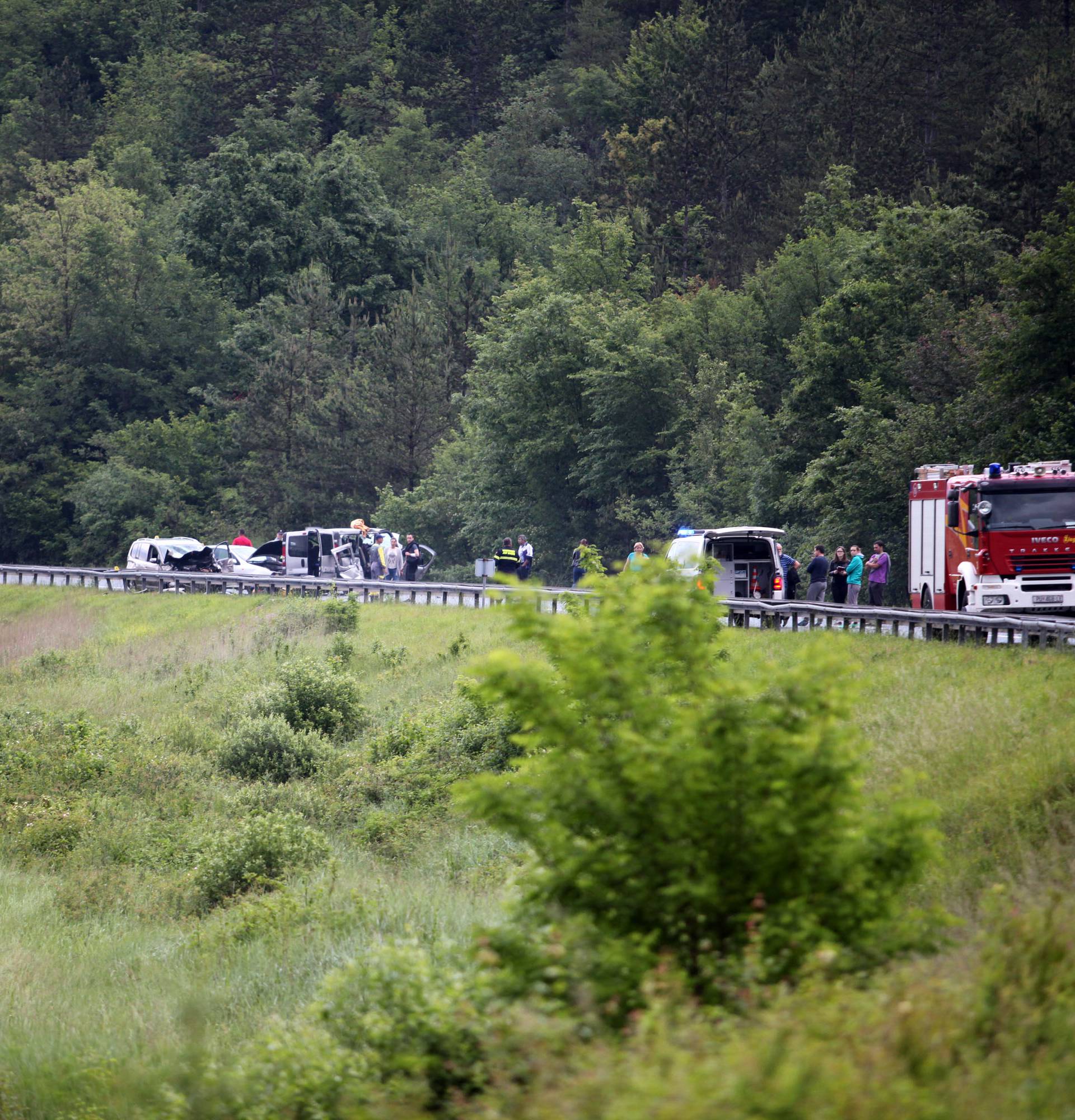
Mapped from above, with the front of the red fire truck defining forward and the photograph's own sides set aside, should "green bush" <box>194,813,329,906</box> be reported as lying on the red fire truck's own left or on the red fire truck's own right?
on the red fire truck's own right

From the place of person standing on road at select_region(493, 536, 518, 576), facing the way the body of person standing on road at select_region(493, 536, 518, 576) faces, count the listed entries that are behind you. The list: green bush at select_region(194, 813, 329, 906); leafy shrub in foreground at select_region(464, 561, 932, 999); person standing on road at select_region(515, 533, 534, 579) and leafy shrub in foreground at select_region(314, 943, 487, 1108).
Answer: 3

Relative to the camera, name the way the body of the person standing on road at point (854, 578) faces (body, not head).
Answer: to the viewer's left

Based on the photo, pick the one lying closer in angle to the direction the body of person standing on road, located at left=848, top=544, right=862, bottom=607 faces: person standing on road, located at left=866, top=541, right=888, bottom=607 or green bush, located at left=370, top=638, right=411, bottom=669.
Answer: the green bush

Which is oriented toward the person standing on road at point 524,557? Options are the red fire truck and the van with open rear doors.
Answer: the van with open rear doors

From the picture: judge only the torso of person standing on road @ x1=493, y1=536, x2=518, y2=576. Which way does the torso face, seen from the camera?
away from the camera

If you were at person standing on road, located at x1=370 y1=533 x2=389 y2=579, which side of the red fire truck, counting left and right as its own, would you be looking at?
back

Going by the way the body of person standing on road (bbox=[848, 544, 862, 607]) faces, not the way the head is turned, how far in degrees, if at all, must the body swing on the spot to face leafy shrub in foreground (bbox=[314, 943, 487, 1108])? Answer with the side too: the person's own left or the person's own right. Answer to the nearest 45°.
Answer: approximately 90° to the person's own left

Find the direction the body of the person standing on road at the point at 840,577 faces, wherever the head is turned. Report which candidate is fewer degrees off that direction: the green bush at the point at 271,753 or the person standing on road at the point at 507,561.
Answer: the green bush

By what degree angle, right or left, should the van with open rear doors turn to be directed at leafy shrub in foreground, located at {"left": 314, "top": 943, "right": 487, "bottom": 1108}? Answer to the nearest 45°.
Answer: approximately 135° to its left

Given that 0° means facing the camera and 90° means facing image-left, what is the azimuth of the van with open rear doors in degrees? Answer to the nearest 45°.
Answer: approximately 135°

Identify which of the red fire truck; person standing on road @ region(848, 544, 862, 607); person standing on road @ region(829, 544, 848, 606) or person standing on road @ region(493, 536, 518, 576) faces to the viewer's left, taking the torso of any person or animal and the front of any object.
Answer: person standing on road @ region(848, 544, 862, 607)

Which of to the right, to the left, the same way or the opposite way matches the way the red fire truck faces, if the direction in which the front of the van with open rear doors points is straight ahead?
the opposite way
